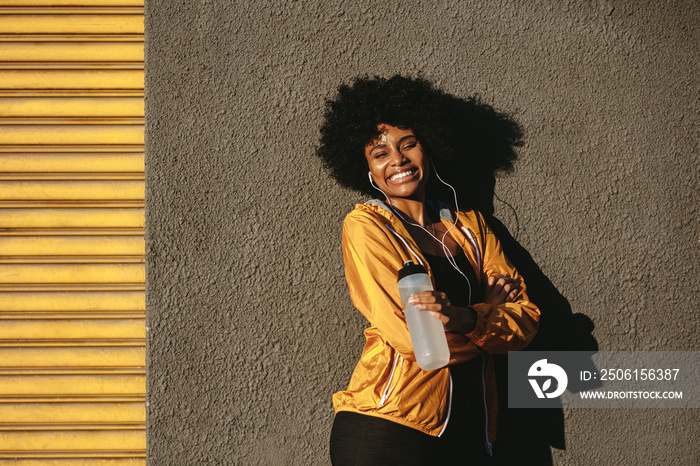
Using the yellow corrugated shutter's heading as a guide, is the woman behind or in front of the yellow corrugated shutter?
in front

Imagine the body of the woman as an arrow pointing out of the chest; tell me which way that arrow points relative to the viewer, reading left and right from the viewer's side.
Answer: facing the viewer and to the right of the viewer

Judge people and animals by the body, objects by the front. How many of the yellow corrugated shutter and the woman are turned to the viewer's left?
0

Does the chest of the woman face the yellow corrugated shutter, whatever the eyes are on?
no

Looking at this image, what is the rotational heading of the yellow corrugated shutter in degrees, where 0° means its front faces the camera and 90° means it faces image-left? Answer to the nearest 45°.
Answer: approximately 0°

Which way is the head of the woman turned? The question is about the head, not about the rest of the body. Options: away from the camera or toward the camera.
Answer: toward the camera

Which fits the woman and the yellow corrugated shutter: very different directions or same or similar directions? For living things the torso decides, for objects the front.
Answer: same or similar directions
